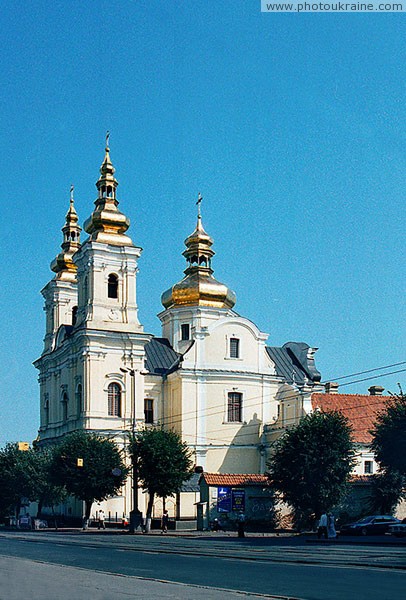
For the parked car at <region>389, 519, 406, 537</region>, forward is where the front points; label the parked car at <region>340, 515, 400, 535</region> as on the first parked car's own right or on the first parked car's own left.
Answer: on the first parked car's own right

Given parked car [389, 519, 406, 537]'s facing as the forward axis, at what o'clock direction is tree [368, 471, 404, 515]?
The tree is roughly at 3 o'clock from the parked car.

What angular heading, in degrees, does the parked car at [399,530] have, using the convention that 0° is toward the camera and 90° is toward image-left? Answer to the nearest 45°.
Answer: approximately 90°

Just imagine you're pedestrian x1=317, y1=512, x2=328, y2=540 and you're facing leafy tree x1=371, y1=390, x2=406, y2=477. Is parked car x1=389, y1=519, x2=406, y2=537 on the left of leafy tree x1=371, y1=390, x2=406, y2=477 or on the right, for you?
right

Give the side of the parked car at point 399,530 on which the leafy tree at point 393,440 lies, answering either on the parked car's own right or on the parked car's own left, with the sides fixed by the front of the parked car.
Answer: on the parked car's own right

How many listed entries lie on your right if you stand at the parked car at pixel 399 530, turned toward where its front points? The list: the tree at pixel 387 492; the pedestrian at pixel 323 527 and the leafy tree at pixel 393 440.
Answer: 2

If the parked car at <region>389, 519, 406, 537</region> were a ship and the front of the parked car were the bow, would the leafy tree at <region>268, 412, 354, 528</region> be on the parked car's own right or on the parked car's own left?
on the parked car's own right

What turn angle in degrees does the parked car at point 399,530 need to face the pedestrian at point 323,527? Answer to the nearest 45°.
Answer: approximately 45° to its left

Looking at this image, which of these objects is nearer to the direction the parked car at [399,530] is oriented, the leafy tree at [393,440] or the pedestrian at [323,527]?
the pedestrian
